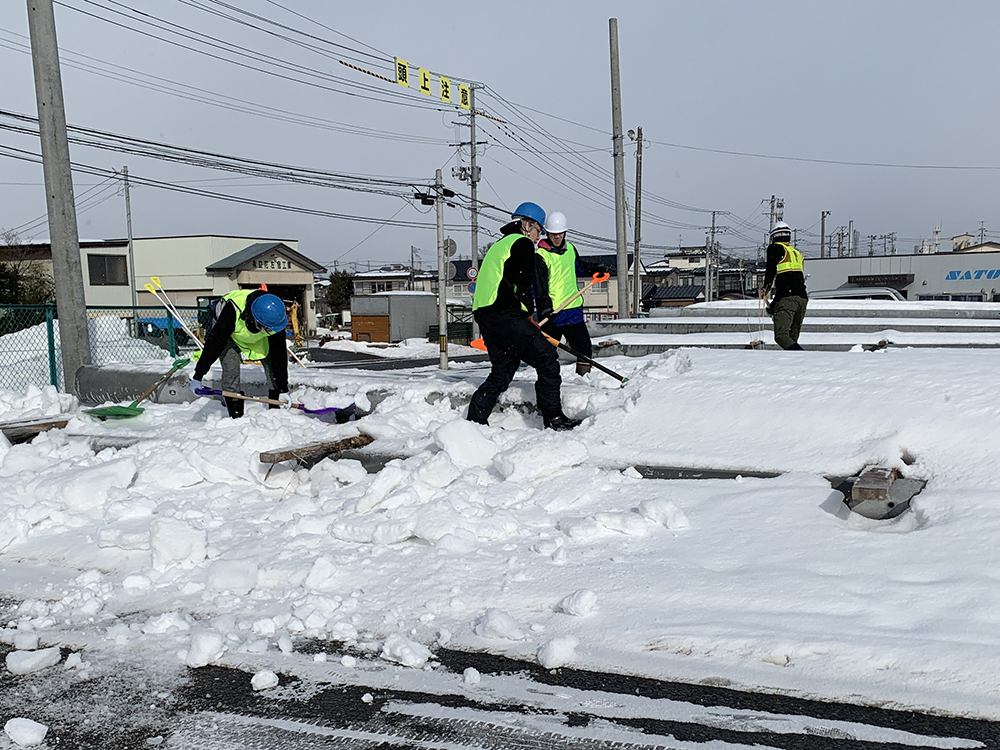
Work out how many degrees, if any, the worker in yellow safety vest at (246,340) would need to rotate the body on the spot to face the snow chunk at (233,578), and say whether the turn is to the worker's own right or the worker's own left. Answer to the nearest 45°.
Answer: approximately 45° to the worker's own right

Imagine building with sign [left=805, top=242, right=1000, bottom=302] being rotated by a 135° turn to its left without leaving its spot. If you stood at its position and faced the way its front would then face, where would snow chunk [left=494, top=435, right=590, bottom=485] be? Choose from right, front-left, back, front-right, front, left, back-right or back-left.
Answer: back-right

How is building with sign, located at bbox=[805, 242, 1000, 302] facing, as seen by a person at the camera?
facing the viewer

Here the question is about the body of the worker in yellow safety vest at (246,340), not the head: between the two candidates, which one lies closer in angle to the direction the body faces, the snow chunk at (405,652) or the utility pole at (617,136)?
the snow chunk

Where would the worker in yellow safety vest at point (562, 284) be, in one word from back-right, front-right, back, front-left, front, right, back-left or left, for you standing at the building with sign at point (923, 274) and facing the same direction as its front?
front

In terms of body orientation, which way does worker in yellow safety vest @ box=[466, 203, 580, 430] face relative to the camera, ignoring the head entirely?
to the viewer's right

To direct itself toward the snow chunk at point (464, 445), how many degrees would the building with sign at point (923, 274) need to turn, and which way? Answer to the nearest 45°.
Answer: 0° — it already faces it

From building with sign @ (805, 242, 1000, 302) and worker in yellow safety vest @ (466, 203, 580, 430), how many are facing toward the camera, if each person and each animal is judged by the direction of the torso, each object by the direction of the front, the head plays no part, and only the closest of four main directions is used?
1
